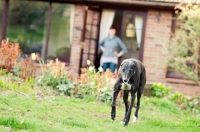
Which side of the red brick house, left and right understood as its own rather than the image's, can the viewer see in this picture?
front

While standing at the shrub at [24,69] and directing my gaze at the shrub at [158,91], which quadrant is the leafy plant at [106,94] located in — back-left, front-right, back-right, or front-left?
front-right

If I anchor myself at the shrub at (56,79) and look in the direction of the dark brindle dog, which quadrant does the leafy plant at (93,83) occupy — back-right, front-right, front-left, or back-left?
front-left

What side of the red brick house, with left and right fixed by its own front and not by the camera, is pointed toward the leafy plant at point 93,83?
front

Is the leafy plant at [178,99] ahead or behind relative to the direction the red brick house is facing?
ahead

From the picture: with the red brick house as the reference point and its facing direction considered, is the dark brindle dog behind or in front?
in front

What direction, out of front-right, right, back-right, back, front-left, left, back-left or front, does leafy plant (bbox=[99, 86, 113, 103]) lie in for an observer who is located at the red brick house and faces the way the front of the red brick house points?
front

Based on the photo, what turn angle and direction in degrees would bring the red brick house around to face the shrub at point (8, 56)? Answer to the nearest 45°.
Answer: approximately 45° to its right

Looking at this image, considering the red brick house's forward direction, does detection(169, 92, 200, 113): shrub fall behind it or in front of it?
in front

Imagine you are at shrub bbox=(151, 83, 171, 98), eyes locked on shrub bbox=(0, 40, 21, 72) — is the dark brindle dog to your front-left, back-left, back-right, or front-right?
front-left
